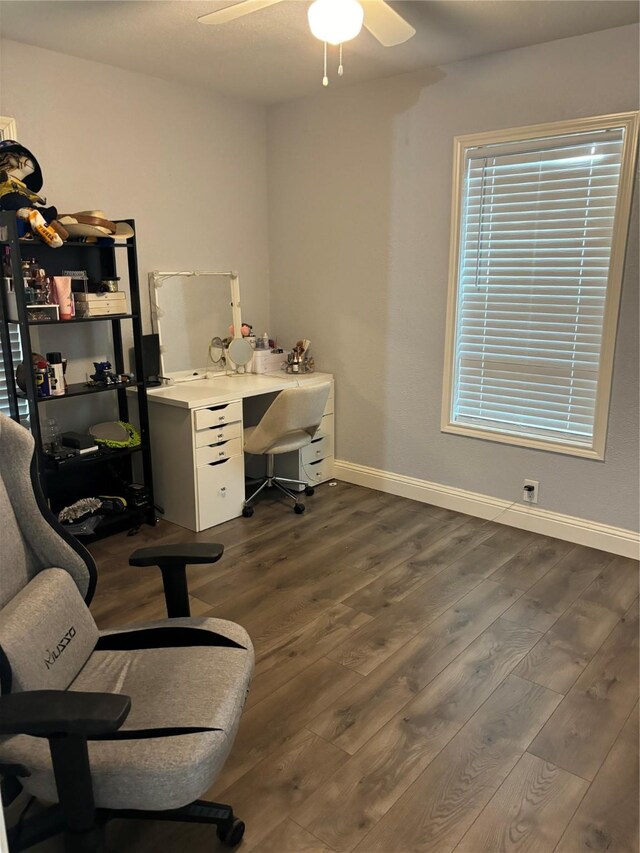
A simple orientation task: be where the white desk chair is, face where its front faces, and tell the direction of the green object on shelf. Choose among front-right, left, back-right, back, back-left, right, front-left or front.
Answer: front-left

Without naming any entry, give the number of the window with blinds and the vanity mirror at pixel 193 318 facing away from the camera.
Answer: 0

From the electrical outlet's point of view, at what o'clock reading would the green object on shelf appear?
The green object on shelf is roughly at 1 o'clock from the electrical outlet.

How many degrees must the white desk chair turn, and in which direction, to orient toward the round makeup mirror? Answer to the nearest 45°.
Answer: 0° — it already faces it

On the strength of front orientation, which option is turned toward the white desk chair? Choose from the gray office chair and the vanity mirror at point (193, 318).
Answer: the vanity mirror

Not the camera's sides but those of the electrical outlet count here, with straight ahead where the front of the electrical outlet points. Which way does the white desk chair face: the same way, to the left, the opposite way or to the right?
to the right

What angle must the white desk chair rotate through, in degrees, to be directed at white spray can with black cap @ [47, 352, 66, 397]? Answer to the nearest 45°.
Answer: approximately 45° to its left

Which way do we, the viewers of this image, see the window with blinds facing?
facing the viewer and to the left of the viewer

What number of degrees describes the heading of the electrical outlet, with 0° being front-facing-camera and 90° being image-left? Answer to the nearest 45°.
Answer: approximately 45°

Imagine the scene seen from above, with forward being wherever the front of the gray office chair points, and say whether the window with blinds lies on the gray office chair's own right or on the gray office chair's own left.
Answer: on the gray office chair's own left

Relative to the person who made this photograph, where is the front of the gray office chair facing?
facing the viewer and to the right of the viewer

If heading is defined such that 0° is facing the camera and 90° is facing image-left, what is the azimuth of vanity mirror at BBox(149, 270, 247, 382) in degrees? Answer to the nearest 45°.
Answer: approximately 315°

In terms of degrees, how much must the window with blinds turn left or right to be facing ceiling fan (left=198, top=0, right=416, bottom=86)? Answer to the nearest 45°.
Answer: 0° — it already faces it

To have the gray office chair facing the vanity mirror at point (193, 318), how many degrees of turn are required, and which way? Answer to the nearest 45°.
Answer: approximately 135° to its left

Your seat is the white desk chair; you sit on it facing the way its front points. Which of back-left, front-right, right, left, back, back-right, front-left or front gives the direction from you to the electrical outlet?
back-right

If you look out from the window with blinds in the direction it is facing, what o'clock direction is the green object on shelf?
The green object on shelf is roughly at 1 o'clock from the window with blinds.

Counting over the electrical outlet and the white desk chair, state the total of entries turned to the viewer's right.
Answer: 0
